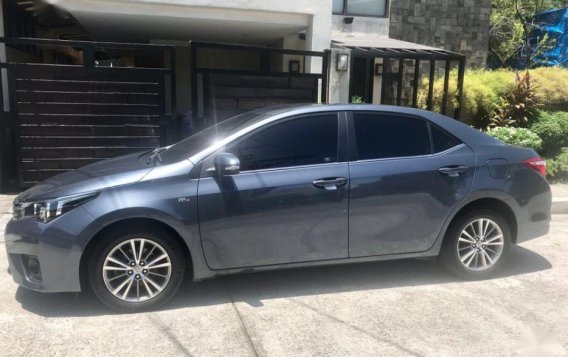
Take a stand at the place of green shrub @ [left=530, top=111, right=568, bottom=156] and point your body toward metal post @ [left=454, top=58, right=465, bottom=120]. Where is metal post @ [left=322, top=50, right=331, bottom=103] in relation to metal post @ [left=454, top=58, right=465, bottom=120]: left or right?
left

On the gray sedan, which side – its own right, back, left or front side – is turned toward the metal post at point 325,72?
right

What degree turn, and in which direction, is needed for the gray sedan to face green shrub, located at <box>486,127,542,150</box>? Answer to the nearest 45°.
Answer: approximately 135° to its right

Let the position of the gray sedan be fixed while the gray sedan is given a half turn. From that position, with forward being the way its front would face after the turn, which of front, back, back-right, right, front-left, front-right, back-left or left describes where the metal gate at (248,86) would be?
left

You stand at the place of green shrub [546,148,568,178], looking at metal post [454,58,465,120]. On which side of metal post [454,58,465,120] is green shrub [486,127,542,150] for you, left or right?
left

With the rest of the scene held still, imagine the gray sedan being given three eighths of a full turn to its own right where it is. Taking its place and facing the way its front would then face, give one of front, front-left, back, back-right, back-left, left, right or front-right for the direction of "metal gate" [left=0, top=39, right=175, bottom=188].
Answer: left

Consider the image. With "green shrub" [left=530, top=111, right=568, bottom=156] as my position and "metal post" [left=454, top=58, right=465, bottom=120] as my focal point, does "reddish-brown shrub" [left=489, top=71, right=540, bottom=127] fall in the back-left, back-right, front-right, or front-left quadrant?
front-right

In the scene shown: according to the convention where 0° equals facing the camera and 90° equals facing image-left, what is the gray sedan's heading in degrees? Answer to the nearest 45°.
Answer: approximately 90°

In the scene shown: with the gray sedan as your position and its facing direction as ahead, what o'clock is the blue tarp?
The blue tarp is roughly at 4 o'clock from the gray sedan.

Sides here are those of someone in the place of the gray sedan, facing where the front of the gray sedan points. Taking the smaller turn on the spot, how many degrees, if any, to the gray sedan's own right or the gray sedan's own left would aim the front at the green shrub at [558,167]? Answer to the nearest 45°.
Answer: approximately 135° to the gray sedan's own right

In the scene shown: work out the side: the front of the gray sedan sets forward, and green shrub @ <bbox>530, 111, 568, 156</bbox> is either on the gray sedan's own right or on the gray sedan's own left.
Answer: on the gray sedan's own right

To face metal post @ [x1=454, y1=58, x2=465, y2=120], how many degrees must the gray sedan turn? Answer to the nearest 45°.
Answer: approximately 135° to its right
